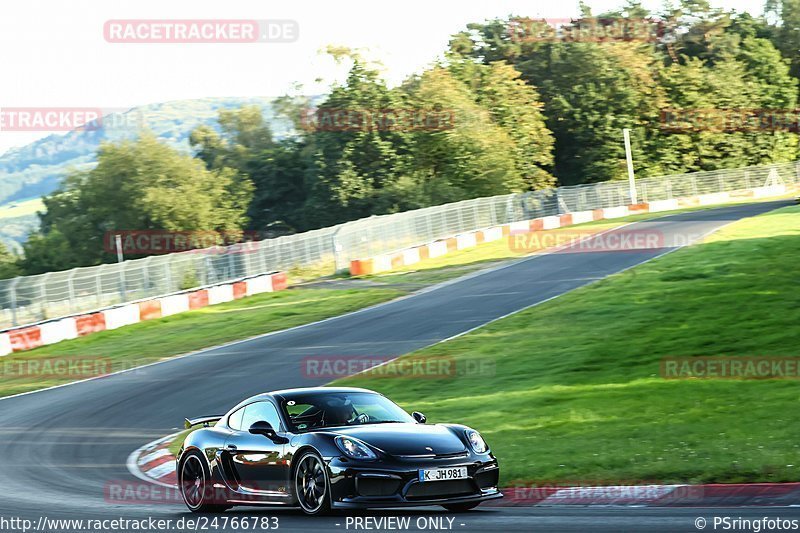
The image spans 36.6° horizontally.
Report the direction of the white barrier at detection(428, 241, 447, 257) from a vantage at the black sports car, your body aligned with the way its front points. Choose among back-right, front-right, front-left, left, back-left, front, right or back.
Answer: back-left

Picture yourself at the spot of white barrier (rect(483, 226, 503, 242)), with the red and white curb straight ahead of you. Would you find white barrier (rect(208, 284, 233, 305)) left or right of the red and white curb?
right

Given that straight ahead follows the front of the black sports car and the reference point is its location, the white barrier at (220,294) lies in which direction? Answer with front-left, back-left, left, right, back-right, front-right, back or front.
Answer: back-left

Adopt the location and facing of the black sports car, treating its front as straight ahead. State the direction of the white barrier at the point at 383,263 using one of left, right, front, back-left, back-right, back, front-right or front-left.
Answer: back-left

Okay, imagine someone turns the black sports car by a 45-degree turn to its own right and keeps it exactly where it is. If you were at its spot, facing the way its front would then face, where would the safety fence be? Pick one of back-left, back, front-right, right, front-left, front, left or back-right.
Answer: back

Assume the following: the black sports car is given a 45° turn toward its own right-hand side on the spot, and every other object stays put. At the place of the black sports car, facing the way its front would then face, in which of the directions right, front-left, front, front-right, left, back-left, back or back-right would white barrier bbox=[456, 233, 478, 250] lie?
back

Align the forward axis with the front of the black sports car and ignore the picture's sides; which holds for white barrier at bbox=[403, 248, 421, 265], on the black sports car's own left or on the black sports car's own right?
on the black sports car's own left

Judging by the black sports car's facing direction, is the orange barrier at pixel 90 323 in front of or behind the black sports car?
behind

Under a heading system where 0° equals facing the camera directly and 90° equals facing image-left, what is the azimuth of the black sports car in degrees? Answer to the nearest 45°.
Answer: approximately 315°

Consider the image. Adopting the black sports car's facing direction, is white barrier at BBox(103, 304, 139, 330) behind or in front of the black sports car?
behind

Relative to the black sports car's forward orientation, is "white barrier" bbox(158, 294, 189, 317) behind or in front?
behind

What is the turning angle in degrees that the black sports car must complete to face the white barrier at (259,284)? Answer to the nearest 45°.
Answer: approximately 135° to its left

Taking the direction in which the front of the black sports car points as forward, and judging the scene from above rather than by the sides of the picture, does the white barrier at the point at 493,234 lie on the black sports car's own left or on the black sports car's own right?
on the black sports car's own left
